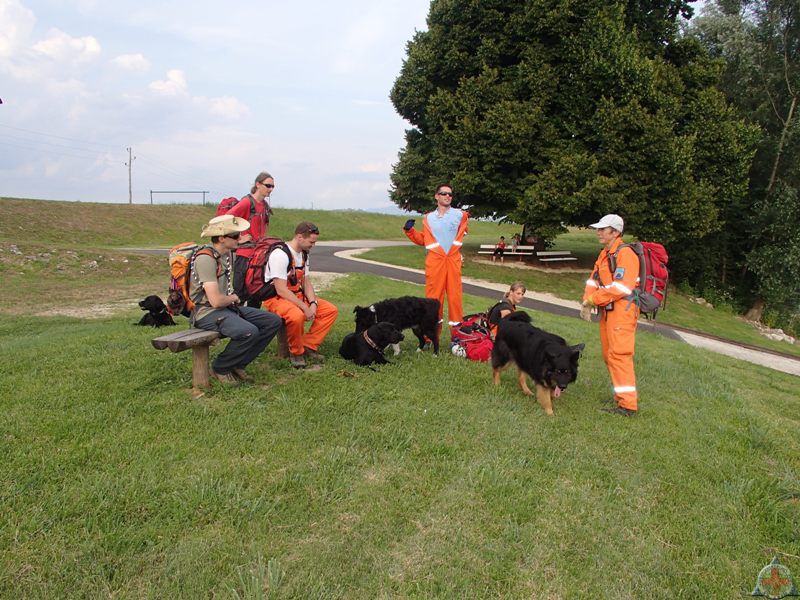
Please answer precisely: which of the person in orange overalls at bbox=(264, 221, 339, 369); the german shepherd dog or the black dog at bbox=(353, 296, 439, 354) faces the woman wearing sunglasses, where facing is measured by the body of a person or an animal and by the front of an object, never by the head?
the black dog

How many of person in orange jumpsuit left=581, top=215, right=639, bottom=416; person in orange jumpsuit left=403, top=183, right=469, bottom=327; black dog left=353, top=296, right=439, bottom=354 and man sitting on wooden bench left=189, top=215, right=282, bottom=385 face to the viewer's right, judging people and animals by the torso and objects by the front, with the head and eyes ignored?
1

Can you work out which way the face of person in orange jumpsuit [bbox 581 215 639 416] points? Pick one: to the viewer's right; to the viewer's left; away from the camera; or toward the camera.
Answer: to the viewer's left

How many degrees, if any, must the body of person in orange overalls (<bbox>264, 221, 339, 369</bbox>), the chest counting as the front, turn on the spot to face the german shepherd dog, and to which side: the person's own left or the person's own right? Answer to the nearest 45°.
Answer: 0° — they already face it

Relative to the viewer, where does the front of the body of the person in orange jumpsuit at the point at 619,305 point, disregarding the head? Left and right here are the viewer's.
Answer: facing to the left of the viewer

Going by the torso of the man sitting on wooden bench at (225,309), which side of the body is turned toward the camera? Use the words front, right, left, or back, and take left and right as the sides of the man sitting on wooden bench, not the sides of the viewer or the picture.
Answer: right

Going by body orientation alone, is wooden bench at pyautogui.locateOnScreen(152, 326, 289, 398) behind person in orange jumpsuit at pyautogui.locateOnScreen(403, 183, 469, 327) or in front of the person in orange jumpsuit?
in front

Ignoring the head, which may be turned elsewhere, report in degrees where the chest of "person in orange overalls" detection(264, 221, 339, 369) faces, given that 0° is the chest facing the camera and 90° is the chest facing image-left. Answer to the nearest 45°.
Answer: approximately 315°

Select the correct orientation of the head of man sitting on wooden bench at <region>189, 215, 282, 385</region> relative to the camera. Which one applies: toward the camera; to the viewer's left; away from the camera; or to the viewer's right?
to the viewer's right

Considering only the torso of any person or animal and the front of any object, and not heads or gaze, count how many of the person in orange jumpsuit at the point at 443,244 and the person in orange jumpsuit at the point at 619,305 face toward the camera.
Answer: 1

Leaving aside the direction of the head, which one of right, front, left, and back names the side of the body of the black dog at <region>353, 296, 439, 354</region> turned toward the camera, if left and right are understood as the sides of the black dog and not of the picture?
left
